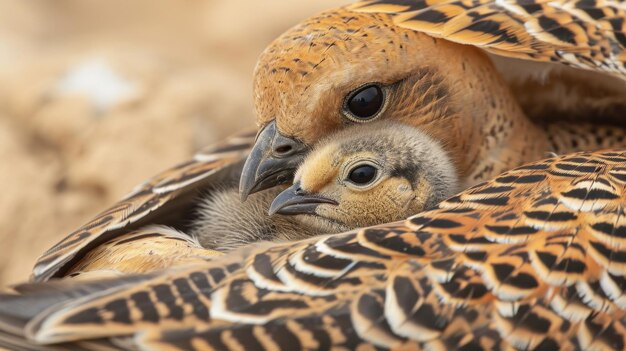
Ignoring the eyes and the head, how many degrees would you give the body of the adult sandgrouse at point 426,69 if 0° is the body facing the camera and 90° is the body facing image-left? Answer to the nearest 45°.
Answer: approximately 90°
